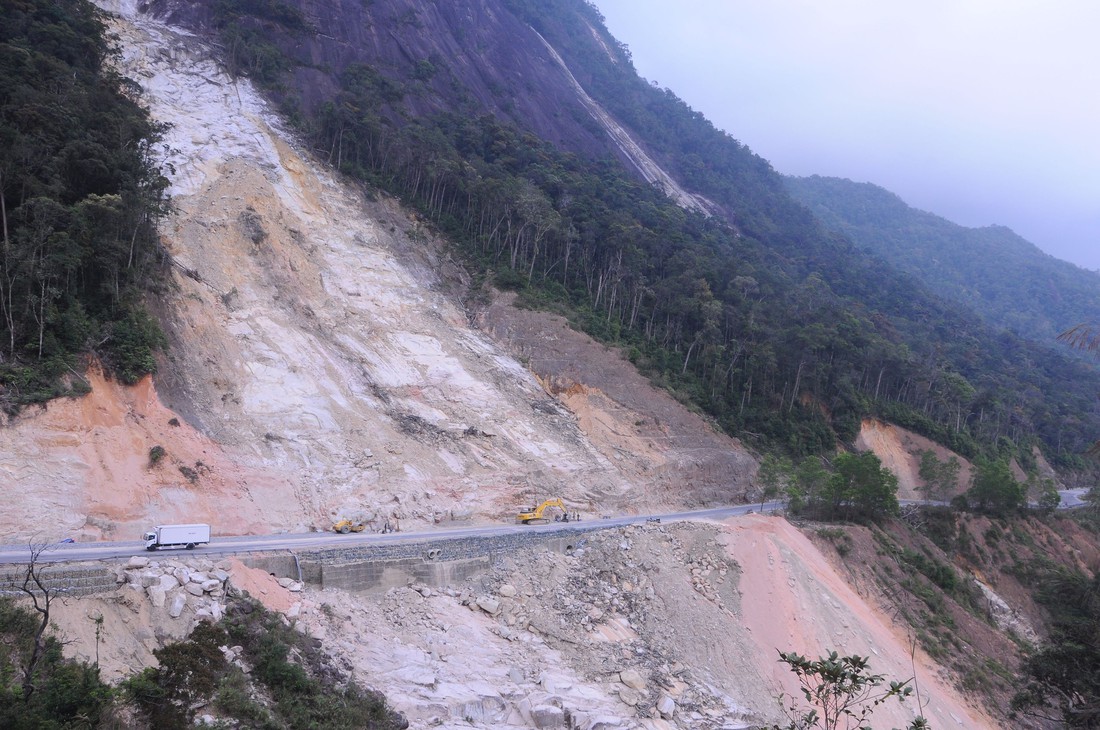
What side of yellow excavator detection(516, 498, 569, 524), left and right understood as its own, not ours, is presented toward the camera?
right

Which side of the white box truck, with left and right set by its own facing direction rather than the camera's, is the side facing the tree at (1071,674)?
left

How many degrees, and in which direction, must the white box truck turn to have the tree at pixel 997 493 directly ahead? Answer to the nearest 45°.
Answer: approximately 180°

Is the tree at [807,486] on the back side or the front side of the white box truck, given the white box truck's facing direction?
on the back side

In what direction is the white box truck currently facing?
to the viewer's left
